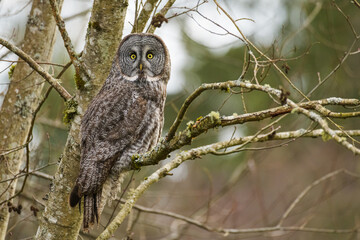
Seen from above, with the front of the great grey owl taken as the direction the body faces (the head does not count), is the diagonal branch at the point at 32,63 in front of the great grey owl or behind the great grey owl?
behind
